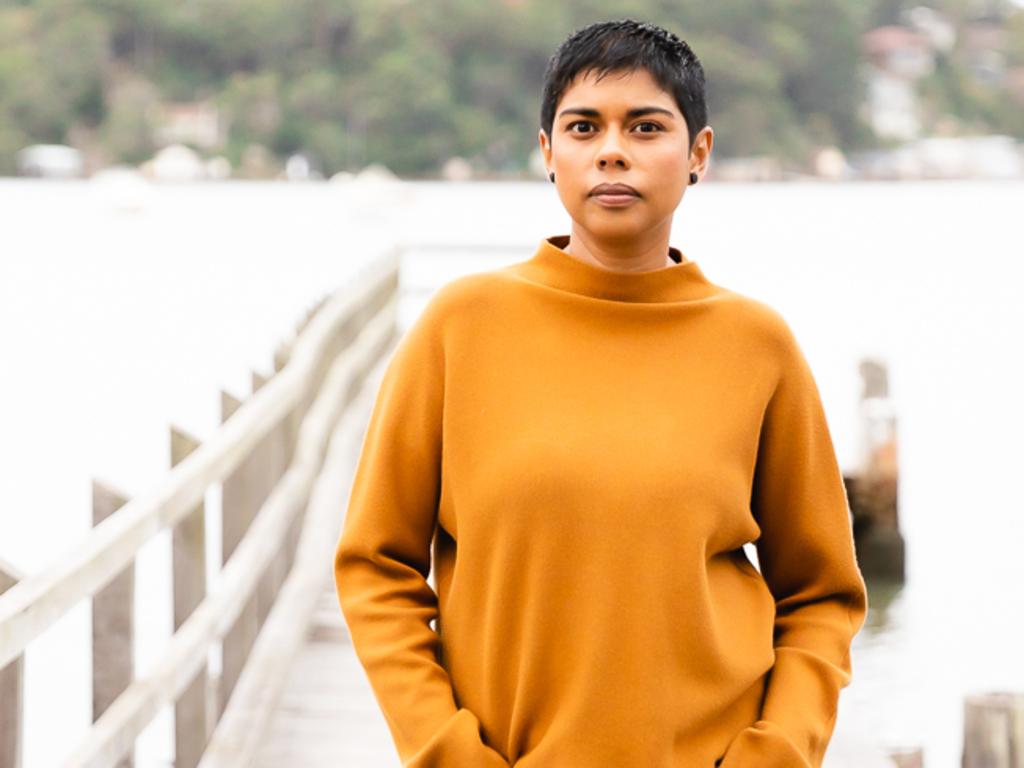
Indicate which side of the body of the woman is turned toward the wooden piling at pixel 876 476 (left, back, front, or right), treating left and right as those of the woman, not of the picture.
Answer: back

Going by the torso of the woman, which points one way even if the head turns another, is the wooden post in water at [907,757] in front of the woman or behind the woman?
behind

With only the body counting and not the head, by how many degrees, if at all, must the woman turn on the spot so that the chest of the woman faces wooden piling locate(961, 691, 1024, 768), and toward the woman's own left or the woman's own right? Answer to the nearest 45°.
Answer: approximately 135° to the woman's own left

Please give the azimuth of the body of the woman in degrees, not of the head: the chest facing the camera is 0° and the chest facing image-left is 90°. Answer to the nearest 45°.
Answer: approximately 0°
